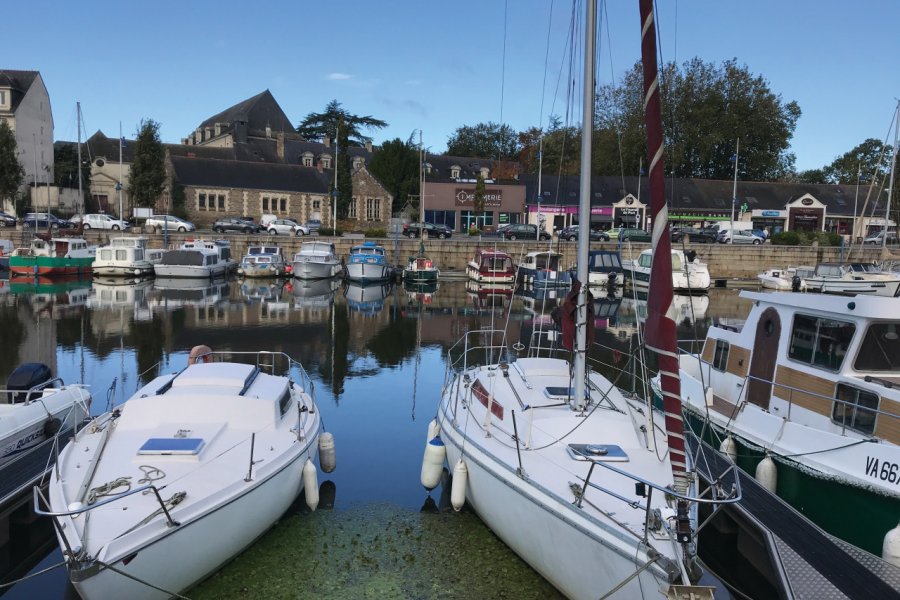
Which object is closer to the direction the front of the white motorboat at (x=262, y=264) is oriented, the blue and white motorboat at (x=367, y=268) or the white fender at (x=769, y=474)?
the white fender

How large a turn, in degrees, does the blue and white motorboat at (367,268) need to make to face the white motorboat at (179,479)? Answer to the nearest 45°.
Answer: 0° — it already faces it

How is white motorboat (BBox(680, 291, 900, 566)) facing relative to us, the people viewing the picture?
facing the viewer and to the right of the viewer

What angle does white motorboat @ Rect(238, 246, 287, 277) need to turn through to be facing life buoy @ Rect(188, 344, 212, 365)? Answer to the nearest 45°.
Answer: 0° — it already faces it

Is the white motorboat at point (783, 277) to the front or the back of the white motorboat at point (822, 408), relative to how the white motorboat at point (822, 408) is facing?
to the back

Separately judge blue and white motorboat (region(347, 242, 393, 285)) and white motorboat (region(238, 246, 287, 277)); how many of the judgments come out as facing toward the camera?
2

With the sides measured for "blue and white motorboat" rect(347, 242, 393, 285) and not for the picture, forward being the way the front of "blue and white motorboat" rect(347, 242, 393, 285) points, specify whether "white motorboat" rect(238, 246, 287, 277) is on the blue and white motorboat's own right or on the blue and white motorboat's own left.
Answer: on the blue and white motorboat's own right

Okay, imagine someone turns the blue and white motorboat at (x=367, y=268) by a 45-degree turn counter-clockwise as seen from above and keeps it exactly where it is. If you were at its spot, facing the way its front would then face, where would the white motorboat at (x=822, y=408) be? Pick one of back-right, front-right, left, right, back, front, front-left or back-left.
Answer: front-right

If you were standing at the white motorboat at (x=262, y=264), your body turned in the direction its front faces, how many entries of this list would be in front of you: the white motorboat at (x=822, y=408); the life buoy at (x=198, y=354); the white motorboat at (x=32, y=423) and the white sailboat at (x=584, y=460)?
4

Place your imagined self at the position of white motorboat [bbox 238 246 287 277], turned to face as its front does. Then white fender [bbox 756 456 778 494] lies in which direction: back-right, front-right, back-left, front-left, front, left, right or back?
front

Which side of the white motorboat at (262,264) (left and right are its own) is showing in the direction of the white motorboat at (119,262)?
right

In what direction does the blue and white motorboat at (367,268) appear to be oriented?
toward the camera

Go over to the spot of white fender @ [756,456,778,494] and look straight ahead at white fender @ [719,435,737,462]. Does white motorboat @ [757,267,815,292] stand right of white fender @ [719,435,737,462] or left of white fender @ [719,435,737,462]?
right

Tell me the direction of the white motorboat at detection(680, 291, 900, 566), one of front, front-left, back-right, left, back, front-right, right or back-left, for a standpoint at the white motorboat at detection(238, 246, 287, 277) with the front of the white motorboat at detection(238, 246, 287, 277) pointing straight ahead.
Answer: front

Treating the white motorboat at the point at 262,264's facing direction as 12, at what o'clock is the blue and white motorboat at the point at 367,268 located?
the blue and white motorboat at the point at 367,268 is roughly at 10 o'clock from the white motorboat at the point at 262,264.
